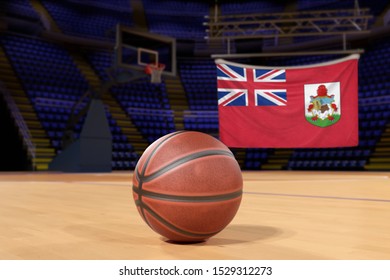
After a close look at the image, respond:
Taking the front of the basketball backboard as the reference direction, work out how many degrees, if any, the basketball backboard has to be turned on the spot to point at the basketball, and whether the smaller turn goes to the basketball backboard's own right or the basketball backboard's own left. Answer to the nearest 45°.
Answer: approximately 45° to the basketball backboard's own right

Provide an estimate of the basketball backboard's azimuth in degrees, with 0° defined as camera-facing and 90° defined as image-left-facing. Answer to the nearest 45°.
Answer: approximately 315°

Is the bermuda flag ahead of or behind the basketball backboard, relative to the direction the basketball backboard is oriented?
ahead

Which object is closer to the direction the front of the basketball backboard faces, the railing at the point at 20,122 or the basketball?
the basketball
